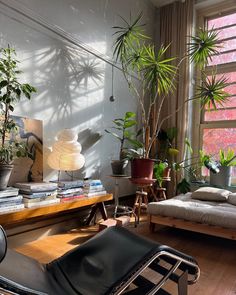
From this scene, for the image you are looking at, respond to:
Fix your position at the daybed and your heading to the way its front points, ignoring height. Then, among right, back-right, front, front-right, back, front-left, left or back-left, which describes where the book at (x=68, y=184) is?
front-right

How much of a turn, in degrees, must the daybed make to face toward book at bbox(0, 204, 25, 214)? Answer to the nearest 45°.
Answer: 0° — it already faces it

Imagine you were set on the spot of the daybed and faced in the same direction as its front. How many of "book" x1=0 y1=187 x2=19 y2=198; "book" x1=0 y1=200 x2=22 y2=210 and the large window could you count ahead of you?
2

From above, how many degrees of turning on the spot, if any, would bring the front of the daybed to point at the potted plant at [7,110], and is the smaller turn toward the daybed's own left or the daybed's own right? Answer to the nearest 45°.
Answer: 0° — it already faces it

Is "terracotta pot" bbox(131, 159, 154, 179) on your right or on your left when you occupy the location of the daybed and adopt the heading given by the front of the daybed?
on your right

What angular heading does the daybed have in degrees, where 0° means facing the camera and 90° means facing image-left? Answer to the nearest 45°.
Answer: approximately 45°

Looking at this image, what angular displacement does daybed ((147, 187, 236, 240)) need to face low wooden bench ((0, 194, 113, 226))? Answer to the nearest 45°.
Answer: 0° — it already faces it

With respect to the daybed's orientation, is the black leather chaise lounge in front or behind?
in front

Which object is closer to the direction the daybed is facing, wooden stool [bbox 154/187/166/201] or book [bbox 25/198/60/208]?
the book

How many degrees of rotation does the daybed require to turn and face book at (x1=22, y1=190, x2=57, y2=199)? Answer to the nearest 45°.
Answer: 0° — it already faces it

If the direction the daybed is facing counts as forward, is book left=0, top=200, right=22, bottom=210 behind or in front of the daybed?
in front

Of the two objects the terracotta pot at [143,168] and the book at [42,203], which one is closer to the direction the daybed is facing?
the book

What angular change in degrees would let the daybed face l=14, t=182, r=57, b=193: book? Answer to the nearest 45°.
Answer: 0° — it already faces it

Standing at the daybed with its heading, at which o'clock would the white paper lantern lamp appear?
The white paper lantern lamp is roughly at 1 o'clock from the daybed.
